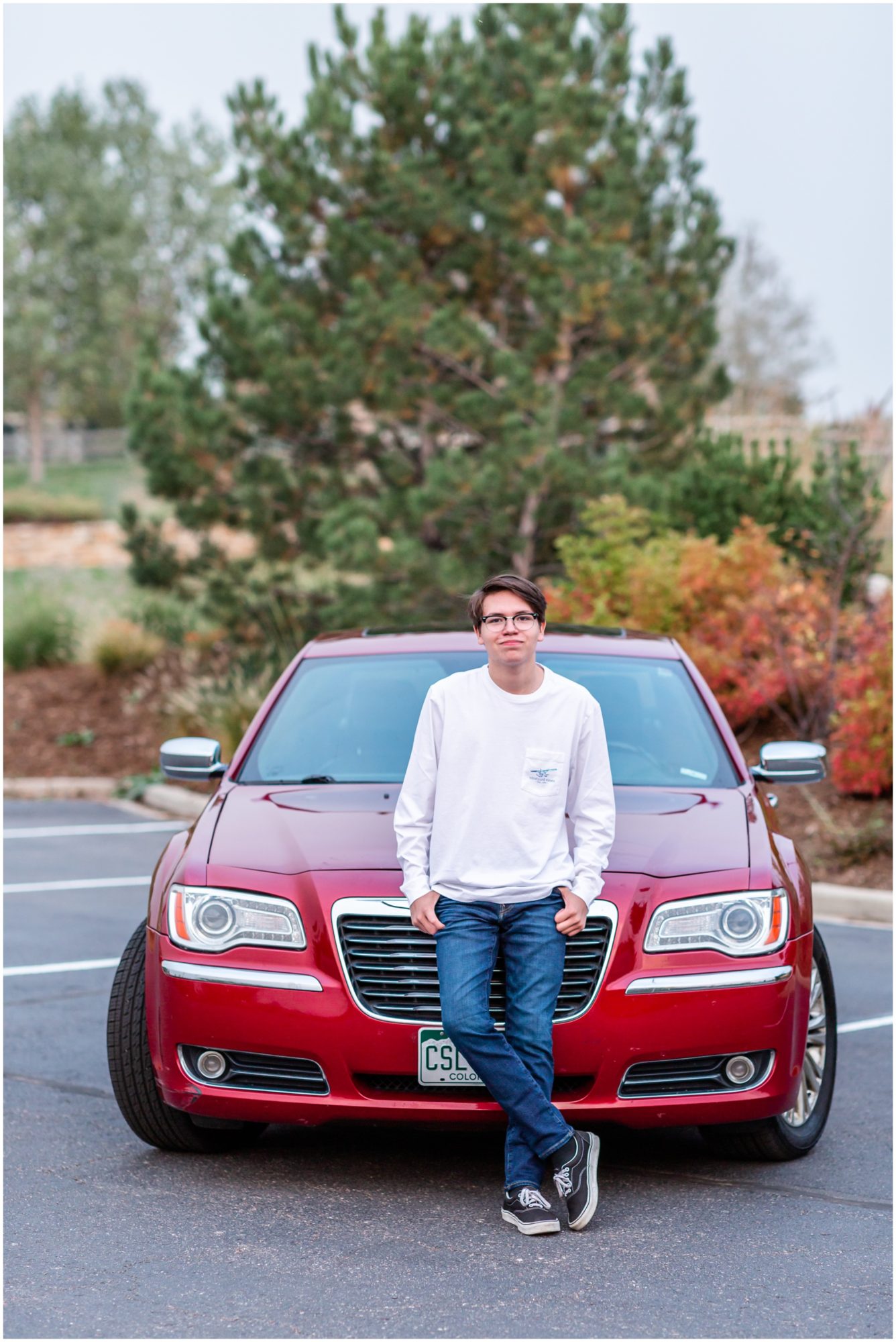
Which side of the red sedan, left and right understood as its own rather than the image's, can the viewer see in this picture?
front

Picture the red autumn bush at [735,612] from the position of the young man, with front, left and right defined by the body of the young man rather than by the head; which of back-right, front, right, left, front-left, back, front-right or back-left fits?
back

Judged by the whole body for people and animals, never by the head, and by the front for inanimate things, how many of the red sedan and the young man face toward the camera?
2

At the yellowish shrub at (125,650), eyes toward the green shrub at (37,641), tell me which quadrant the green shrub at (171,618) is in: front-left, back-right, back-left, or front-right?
back-right

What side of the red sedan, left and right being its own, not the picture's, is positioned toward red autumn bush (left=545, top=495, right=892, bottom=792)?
back

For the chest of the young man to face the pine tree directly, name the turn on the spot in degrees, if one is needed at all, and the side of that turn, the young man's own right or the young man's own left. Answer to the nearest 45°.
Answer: approximately 180°

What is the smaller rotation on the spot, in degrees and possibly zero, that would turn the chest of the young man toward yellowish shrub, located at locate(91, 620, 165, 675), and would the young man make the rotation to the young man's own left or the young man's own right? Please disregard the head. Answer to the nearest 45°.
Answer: approximately 180°

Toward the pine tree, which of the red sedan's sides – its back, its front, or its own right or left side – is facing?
back

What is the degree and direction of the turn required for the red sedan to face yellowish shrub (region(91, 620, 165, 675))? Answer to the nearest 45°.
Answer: approximately 180°
